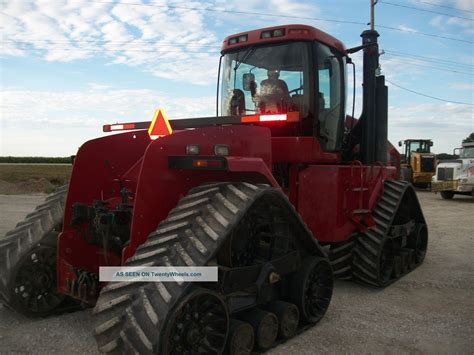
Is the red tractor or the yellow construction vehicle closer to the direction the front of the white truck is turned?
the red tractor

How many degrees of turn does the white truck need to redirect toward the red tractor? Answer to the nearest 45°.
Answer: approximately 45° to its left

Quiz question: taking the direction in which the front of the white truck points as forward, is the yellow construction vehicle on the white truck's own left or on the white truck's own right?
on the white truck's own right

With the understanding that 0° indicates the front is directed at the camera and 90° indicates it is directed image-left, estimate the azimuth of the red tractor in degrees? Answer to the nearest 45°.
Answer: approximately 225°

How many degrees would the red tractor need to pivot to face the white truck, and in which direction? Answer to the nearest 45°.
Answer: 0° — it already faces it
